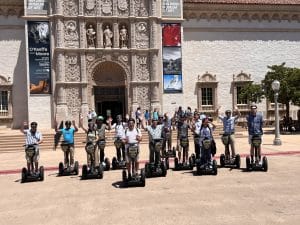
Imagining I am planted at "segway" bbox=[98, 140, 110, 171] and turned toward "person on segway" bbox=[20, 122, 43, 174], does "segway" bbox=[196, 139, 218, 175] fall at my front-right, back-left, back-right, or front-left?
back-left

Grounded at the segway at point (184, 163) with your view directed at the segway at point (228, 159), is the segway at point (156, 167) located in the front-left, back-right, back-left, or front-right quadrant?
back-right

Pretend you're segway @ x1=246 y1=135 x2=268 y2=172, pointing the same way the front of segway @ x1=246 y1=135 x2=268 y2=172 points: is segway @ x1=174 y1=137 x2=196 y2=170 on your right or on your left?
on your right

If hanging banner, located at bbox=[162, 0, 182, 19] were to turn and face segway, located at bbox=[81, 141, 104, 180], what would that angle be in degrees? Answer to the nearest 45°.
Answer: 0° — it already faces it

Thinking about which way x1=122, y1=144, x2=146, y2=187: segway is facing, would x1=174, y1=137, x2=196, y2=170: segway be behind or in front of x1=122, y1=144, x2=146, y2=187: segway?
behind

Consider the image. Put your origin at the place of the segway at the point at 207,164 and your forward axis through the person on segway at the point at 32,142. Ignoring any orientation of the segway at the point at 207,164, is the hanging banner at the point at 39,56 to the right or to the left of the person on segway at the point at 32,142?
right

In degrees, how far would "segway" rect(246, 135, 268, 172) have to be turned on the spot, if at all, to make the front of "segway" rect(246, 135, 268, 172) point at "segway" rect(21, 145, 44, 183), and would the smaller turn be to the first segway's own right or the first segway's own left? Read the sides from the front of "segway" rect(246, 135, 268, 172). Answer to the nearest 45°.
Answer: approximately 90° to the first segway's own right

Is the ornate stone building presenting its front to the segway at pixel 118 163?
yes

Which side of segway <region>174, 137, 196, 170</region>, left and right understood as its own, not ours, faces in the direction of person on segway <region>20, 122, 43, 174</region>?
right

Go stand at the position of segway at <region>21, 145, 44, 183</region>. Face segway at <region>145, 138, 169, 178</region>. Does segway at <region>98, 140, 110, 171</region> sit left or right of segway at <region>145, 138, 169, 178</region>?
left

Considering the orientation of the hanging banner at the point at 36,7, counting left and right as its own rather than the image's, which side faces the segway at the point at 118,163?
front

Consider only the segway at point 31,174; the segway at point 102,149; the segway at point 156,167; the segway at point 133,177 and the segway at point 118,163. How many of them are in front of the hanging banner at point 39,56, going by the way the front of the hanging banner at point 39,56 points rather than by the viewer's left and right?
5

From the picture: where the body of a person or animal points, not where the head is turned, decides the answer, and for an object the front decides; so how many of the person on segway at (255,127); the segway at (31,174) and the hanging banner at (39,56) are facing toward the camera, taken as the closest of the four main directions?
3

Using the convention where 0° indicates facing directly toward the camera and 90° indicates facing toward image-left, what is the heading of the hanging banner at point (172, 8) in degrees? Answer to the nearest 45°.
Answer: approximately 0°

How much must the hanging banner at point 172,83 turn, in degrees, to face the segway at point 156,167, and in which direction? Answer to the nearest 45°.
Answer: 0° — it already faces it

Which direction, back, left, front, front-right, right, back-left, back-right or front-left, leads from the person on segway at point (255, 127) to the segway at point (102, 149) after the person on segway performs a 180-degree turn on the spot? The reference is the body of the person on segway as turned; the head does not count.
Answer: left
